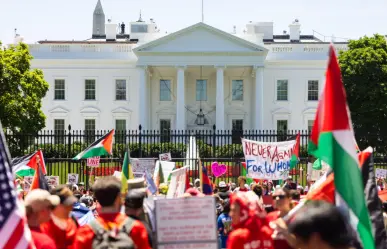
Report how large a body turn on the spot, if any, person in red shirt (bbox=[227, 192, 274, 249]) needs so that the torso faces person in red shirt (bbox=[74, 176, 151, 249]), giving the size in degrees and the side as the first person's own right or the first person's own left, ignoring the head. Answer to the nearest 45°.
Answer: approximately 45° to the first person's own left

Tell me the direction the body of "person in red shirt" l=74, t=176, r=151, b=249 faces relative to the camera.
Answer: away from the camera

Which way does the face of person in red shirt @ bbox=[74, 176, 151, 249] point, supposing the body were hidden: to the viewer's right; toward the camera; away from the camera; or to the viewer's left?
away from the camera

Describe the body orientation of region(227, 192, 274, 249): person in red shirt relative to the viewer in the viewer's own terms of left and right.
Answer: facing away from the viewer and to the left of the viewer

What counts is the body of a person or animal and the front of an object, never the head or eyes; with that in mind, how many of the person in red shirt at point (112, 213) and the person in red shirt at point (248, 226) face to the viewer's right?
0

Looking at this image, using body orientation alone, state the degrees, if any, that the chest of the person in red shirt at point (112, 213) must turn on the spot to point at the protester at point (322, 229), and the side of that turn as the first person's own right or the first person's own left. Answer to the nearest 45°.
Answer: approximately 135° to the first person's own right

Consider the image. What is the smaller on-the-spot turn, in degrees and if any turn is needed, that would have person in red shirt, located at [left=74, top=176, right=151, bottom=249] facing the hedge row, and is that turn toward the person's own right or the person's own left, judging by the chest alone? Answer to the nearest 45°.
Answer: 0° — they already face it

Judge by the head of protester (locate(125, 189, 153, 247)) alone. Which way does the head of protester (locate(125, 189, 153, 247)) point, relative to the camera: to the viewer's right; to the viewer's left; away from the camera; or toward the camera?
away from the camera

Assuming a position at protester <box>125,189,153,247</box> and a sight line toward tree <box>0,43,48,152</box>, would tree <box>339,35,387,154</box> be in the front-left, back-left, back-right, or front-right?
front-right

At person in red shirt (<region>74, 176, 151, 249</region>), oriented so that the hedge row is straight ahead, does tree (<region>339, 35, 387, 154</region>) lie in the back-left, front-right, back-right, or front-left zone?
front-right

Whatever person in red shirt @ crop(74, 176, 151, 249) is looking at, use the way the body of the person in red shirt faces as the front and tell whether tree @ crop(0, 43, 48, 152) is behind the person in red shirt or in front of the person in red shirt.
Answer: in front
